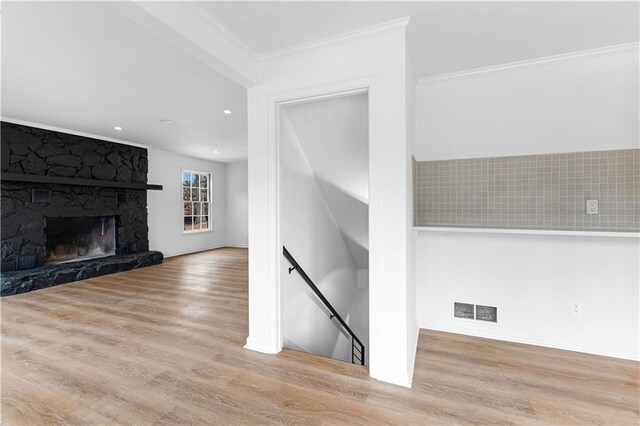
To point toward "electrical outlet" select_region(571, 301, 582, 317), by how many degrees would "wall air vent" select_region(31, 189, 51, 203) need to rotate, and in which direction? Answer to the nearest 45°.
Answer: approximately 45° to its left

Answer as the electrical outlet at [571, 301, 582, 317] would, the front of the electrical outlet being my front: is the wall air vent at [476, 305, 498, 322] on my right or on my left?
on my right

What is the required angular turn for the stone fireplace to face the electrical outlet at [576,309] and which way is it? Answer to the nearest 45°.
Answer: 0° — it already faces it

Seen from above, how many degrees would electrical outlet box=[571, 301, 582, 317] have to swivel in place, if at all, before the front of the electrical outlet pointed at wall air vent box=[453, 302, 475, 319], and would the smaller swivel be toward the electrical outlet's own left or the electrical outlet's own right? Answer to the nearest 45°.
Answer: approximately 90° to the electrical outlet's own right

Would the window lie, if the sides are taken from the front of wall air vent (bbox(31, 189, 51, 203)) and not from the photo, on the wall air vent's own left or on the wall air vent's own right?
on the wall air vent's own left

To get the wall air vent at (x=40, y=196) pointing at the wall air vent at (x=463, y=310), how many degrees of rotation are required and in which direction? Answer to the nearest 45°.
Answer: approximately 45° to its left

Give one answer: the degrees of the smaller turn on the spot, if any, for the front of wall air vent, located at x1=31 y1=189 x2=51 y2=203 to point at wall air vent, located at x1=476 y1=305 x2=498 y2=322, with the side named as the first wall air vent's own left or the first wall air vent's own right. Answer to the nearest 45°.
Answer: approximately 45° to the first wall air vent's own left

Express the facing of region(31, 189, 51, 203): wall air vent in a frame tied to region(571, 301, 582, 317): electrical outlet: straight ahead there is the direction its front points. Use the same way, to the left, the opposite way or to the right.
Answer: to the left

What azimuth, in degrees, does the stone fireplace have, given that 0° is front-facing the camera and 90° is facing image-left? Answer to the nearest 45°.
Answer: approximately 315°
